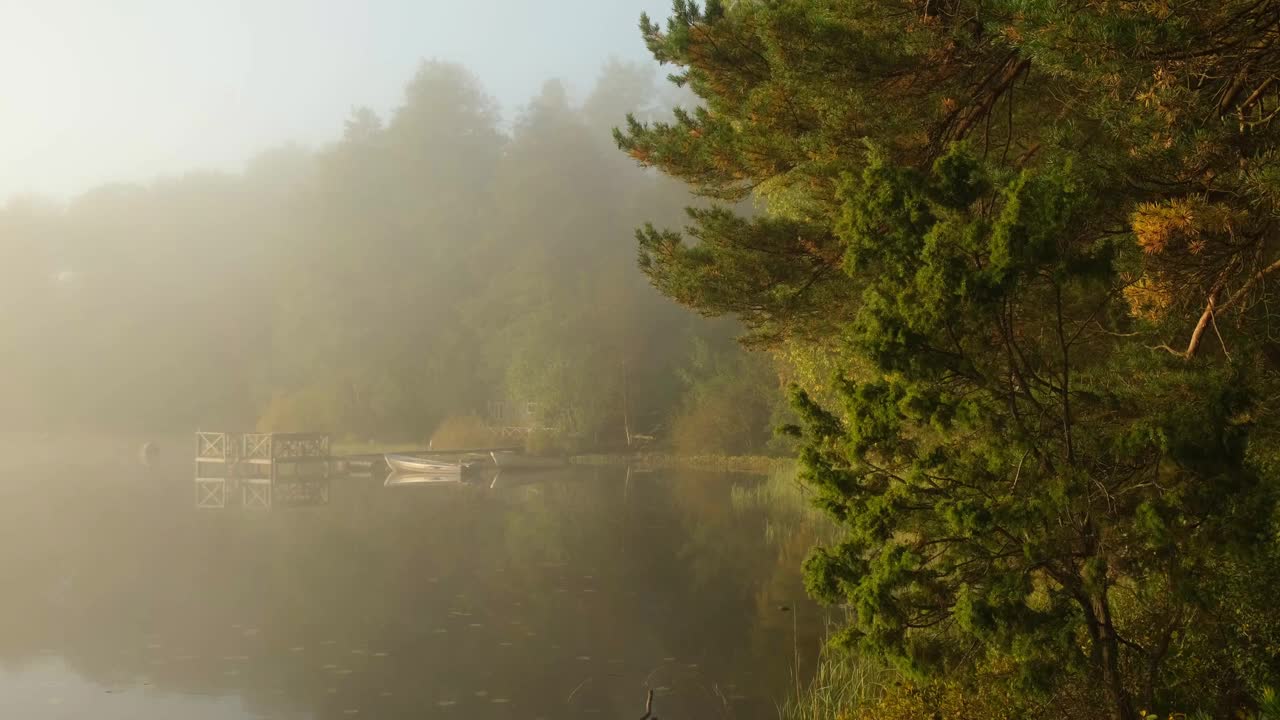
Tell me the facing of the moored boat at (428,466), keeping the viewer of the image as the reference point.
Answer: facing to the left of the viewer

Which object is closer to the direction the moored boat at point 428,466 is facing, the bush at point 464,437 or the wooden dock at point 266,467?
the wooden dock

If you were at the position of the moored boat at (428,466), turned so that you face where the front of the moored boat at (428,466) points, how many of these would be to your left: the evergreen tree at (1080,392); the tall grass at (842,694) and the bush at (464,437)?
2

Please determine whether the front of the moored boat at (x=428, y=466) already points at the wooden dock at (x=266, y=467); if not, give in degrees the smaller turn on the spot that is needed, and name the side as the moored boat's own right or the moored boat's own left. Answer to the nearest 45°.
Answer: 0° — it already faces it

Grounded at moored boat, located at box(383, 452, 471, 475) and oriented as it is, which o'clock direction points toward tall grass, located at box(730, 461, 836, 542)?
The tall grass is roughly at 8 o'clock from the moored boat.

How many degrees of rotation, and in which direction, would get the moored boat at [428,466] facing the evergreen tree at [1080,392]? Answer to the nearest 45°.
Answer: approximately 90° to its left

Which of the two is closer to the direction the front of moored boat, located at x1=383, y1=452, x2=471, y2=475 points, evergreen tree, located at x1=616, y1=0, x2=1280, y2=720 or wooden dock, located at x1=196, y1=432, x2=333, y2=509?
the wooden dock

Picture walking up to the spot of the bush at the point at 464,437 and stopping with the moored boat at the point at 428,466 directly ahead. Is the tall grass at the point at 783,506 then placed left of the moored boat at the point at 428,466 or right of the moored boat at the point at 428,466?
left

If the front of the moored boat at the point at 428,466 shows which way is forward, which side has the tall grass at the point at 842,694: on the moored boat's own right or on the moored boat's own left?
on the moored boat's own left
